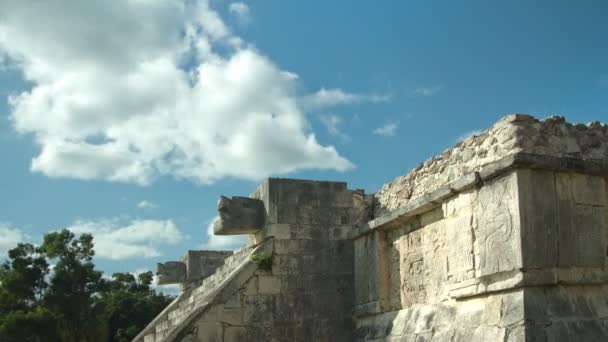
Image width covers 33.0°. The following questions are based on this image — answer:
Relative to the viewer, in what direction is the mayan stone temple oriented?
to the viewer's left

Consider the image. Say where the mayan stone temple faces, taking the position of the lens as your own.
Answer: facing to the left of the viewer
